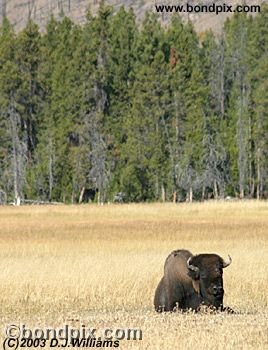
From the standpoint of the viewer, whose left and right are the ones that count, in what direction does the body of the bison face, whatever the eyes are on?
facing the viewer and to the right of the viewer
